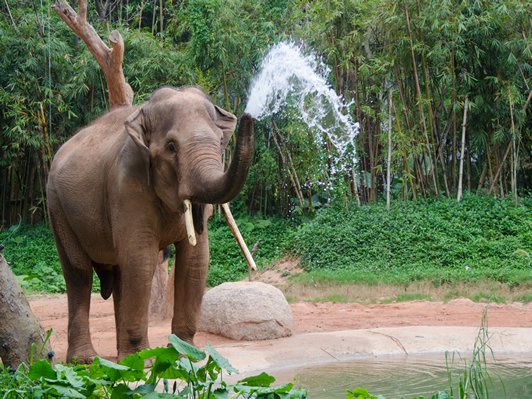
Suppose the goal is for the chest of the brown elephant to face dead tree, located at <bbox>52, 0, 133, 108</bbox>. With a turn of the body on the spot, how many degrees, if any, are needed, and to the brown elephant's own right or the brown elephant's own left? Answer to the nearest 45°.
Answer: approximately 135° to the brown elephant's own left

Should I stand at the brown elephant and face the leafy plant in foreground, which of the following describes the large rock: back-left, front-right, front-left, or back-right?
back-left

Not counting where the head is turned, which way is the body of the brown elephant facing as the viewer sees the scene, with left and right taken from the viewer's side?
facing the viewer and to the right of the viewer

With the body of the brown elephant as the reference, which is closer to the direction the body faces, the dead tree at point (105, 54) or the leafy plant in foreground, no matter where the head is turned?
the leafy plant in foreground

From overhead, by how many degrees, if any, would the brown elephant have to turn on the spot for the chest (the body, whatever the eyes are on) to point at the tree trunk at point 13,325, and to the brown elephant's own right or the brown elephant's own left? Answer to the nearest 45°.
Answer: approximately 90° to the brown elephant's own right

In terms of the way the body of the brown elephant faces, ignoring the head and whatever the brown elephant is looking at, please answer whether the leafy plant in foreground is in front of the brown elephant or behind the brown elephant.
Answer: in front

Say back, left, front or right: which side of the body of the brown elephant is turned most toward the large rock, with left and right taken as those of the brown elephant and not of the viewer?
left
